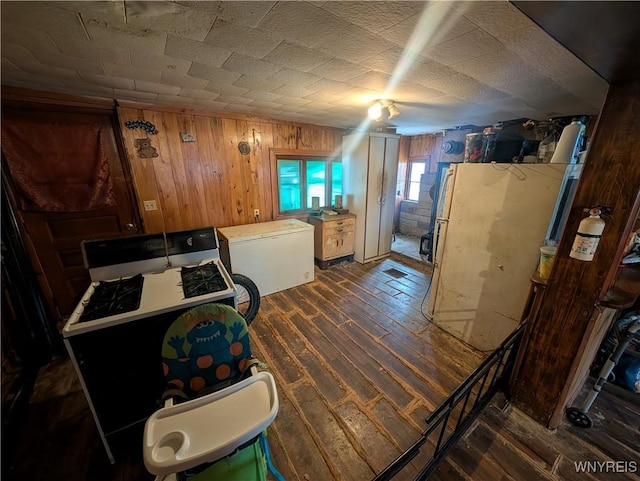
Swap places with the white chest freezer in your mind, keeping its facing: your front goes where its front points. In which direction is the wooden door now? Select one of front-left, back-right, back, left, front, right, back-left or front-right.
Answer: back-right

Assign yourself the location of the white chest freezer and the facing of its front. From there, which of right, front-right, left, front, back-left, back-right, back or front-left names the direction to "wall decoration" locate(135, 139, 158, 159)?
back-right

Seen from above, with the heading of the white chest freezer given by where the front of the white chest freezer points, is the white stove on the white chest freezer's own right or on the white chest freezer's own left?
on the white chest freezer's own right

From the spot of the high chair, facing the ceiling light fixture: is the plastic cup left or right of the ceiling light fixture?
right

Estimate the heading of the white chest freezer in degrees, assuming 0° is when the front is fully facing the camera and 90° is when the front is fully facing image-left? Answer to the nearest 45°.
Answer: approximately 315°
